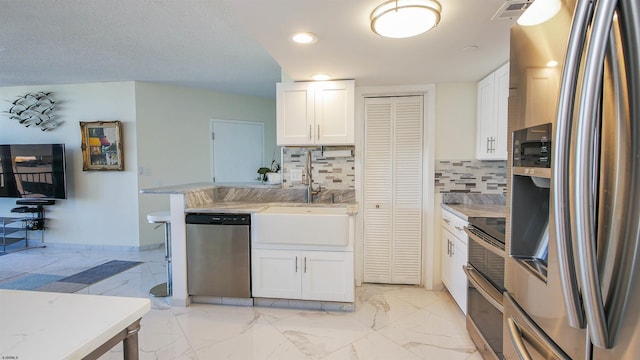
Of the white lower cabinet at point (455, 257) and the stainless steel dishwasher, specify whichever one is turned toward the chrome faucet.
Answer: the white lower cabinet

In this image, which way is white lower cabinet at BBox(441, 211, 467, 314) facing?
to the viewer's left

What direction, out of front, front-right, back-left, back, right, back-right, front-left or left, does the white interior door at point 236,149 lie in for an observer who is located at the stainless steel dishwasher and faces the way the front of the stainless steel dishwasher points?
back

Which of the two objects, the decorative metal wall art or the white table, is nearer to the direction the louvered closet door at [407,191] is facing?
the white table

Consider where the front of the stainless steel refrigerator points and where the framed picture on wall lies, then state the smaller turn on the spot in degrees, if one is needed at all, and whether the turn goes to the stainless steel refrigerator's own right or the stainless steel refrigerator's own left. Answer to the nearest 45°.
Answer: approximately 45° to the stainless steel refrigerator's own right

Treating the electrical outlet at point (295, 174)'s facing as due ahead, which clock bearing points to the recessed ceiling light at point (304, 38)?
The recessed ceiling light is roughly at 12 o'clock from the electrical outlet.
